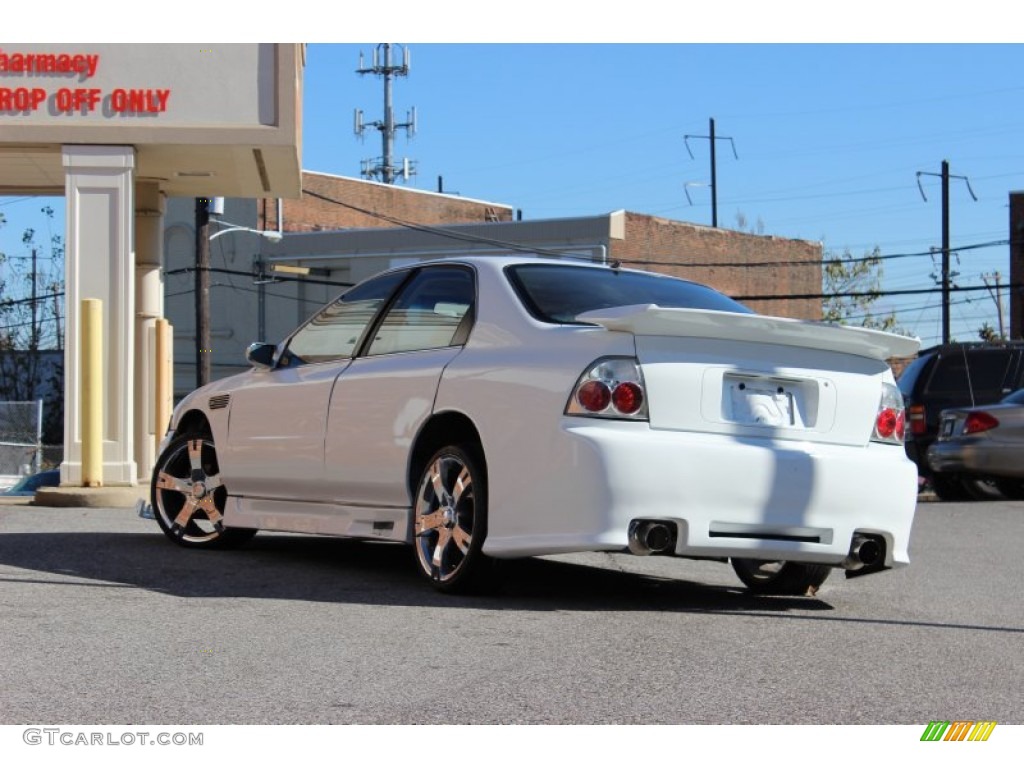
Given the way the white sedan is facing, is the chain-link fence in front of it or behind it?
in front

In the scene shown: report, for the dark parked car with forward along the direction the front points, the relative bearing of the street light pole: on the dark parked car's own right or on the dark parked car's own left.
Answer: on the dark parked car's own left

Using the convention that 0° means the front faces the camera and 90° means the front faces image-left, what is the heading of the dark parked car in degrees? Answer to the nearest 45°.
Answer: approximately 225°

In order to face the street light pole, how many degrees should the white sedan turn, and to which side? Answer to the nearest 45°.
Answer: approximately 45° to its right

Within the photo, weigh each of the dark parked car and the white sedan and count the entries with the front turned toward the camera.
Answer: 0

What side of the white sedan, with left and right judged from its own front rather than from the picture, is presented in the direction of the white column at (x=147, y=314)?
front

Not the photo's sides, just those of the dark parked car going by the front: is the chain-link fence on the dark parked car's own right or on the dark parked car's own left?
on the dark parked car's own left

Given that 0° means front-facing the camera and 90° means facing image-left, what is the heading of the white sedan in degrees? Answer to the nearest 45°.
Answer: approximately 135°
